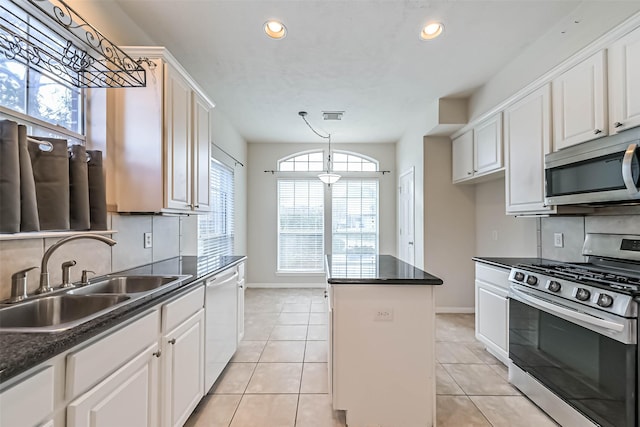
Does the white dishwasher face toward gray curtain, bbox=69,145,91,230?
no

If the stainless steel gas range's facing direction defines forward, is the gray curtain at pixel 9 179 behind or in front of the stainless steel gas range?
in front

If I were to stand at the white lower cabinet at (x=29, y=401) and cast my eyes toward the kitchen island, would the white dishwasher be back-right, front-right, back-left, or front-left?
front-left

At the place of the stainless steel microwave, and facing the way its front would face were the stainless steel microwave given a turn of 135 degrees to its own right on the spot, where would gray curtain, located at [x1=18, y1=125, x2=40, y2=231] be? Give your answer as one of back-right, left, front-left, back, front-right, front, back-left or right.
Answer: back-left

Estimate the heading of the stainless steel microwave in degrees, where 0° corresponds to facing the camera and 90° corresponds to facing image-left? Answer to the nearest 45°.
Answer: approximately 45°

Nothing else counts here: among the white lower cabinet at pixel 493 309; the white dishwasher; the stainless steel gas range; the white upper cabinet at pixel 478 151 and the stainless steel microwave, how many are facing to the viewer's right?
1

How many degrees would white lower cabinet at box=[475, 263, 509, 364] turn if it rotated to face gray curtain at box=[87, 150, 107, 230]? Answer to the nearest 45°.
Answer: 0° — it already faces it

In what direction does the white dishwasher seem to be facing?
to the viewer's right

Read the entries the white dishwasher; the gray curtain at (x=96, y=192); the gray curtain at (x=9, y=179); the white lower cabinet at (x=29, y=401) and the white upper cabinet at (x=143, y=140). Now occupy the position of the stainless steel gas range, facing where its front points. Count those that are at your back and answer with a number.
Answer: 0

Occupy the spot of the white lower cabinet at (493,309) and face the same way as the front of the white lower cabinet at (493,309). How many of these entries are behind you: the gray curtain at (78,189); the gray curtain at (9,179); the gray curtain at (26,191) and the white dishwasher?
0

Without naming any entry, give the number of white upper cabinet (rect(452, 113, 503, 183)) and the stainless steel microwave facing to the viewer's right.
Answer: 0

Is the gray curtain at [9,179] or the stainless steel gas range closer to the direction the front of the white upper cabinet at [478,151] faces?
the gray curtain

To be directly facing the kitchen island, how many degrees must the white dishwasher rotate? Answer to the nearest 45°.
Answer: approximately 45° to its right

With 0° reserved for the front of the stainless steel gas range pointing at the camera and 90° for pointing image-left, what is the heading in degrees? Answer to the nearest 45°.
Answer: approximately 45°

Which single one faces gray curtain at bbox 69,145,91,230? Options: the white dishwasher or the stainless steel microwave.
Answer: the stainless steel microwave

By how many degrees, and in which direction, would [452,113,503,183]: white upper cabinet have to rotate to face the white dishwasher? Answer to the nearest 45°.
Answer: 0° — it already faces it

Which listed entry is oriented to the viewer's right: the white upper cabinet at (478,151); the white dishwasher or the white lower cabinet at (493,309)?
the white dishwasher

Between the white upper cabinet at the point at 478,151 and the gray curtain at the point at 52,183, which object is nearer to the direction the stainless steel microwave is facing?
the gray curtain
